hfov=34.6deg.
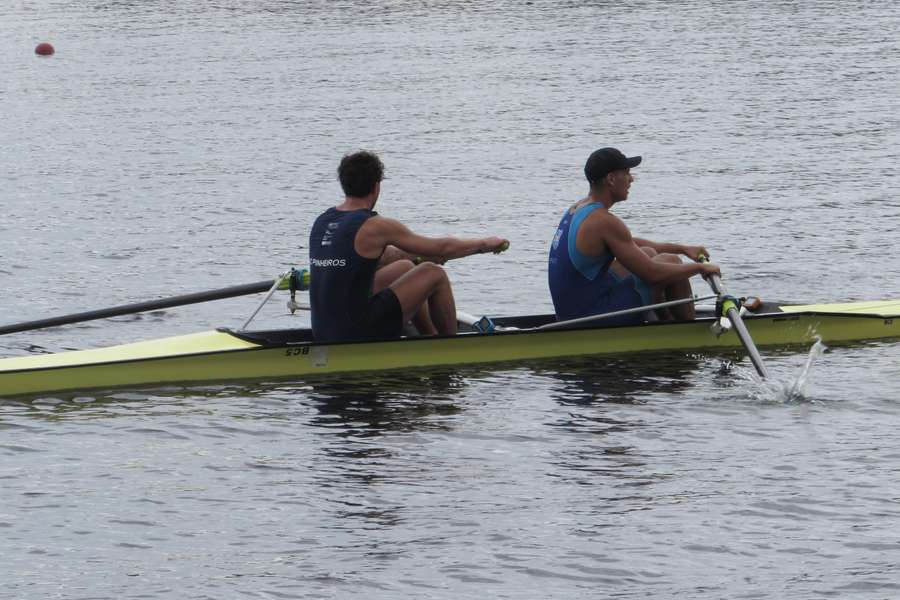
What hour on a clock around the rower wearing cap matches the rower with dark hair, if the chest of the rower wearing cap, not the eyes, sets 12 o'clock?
The rower with dark hair is roughly at 5 o'clock from the rower wearing cap.

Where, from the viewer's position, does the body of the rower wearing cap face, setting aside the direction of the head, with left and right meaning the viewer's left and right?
facing to the right of the viewer

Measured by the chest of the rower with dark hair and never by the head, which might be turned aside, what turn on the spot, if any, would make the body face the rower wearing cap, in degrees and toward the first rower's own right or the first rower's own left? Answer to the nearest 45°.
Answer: approximately 45° to the first rower's own right

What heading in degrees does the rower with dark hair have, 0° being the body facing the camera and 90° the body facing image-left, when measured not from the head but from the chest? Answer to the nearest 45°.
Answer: approximately 225°

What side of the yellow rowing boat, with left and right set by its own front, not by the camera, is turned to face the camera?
left
